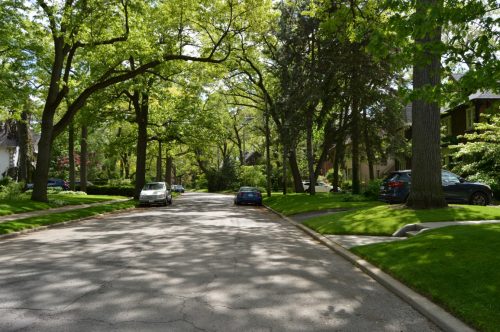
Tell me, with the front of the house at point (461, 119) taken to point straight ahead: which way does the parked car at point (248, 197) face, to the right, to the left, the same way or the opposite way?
to the right

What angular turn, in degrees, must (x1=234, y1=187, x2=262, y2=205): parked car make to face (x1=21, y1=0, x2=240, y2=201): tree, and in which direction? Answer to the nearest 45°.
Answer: approximately 135° to its left

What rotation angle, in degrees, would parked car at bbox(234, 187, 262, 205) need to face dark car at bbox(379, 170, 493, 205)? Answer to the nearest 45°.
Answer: approximately 135° to its right

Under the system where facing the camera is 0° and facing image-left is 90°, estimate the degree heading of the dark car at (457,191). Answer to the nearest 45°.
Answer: approximately 225°

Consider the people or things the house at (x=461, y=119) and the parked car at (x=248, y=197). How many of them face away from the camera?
1

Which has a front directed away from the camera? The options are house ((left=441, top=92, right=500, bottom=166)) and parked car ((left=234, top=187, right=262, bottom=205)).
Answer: the parked car

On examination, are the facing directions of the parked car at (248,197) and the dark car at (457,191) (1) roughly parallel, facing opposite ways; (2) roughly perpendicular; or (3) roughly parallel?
roughly perpendicular

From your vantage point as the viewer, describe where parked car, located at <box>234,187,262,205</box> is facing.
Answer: facing away from the viewer

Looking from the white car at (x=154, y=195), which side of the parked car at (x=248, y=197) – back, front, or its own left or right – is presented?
left

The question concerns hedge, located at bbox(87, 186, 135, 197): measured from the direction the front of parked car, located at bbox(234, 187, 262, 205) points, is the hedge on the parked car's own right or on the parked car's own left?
on the parked car's own left
